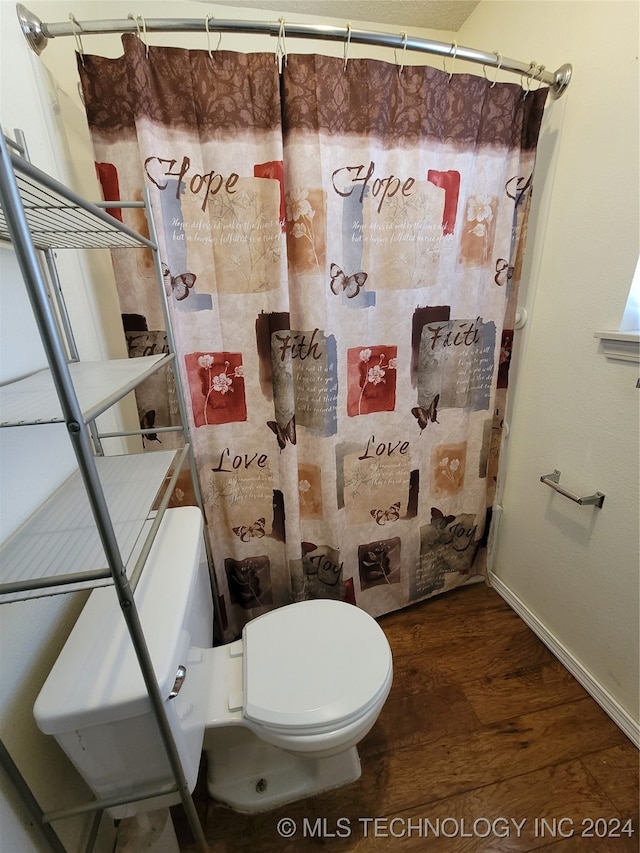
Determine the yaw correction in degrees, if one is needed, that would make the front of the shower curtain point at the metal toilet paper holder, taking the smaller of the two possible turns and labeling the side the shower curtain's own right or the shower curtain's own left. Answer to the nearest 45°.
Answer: approximately 90° to the shower curtain's own left

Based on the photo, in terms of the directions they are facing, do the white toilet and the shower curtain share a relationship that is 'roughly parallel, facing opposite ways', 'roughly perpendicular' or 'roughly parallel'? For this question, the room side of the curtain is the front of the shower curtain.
roughly perpendicular

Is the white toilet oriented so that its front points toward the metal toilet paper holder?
yes

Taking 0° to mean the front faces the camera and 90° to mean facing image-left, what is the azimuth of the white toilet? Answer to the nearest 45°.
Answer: approximately 270°

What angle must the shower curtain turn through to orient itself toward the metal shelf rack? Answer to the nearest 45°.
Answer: approximately 45° to its right

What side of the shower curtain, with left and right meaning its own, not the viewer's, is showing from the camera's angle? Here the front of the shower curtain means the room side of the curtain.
front

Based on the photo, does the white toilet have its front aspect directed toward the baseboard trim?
yes
